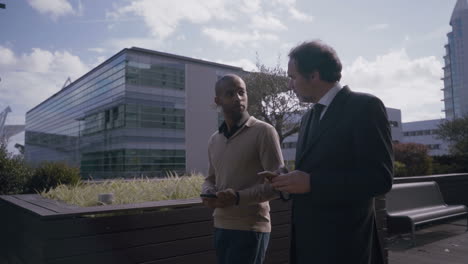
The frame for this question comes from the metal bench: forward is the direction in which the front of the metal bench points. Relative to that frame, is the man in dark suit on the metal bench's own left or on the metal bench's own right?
on the metal bench's own right

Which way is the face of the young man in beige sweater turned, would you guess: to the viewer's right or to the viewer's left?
to the viewer's right

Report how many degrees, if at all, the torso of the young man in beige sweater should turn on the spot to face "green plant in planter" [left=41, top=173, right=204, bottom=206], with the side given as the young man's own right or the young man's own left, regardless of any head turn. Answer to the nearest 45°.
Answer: approximately 90° to the young man's own right

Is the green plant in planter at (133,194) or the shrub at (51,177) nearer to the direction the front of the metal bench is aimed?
the green plant in planter

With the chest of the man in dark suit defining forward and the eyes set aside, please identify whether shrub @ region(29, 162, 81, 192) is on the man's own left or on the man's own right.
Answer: on the man's own right

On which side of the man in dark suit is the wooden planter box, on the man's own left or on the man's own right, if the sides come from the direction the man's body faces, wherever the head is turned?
on the man's own right

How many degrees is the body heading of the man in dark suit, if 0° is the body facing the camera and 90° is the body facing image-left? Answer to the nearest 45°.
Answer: approximately 45°

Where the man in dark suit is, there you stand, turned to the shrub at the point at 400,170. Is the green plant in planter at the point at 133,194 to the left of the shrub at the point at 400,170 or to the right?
left

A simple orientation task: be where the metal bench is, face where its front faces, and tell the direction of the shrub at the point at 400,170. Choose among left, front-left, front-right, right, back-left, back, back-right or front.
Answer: back-left

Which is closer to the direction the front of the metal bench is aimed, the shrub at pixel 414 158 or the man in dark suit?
the man in dark suit

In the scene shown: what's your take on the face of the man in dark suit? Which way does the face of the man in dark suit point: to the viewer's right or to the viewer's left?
to the viewer's left

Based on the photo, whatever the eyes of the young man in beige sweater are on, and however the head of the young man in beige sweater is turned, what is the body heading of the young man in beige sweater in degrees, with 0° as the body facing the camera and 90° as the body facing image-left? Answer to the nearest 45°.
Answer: approximately 45°

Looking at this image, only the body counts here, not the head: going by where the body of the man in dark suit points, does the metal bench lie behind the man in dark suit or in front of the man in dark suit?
behind
